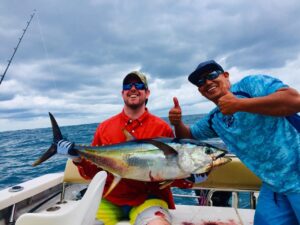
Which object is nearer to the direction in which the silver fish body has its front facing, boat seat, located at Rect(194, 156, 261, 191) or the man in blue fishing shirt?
the man in blue fishing shirt

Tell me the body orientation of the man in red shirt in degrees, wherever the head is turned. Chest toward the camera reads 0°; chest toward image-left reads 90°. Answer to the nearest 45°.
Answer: approximately 0°

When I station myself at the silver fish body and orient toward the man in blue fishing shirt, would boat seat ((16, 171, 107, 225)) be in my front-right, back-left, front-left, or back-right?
back-right

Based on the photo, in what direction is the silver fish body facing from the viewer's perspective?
to the viewer's right

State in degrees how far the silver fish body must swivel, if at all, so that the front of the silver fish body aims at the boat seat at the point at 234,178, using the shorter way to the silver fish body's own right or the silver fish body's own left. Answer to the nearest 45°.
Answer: approximately 45° to the silver fish body's own left

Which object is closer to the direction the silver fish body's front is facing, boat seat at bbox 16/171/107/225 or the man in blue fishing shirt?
the man in blue fishing shirt

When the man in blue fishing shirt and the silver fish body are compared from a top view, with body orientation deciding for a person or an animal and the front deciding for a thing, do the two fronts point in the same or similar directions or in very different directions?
very different directions

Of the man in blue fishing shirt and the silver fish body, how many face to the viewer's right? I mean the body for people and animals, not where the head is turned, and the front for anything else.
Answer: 1
